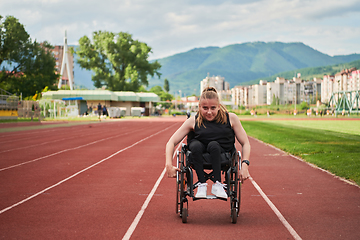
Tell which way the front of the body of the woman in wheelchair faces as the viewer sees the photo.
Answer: toward the camera

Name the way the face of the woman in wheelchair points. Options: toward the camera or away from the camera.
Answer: toward the camera
